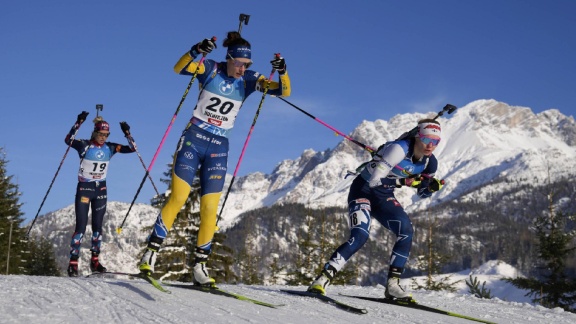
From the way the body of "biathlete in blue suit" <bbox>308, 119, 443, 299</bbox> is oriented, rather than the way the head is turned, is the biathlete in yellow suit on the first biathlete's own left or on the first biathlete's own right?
on the first biathlete's own right
